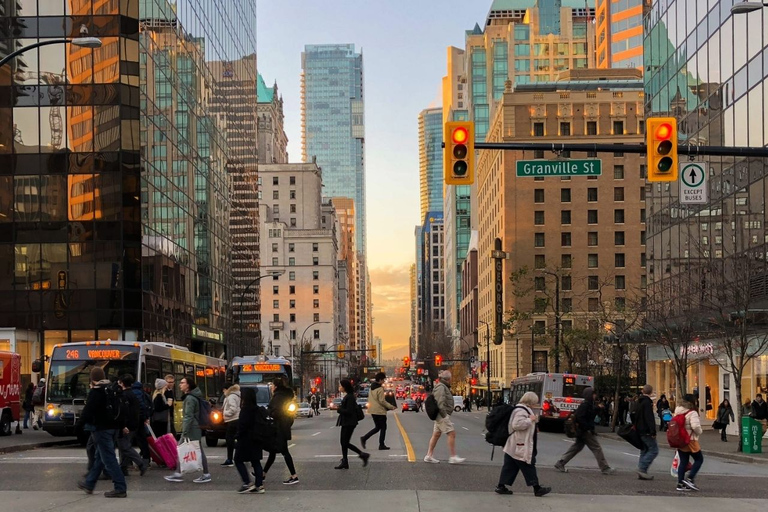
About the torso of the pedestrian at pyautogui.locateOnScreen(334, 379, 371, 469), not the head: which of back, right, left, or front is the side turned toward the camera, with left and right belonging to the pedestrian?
left

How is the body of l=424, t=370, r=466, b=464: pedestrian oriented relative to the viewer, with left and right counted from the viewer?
facing to the right of the viewer

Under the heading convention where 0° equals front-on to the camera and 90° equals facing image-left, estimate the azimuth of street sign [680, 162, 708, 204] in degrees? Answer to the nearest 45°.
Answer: approximately 0°

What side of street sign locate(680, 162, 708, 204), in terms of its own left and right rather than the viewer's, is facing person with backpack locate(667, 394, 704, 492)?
front

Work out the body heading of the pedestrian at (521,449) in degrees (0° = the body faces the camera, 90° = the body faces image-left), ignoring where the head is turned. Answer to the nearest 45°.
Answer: approximately 270°

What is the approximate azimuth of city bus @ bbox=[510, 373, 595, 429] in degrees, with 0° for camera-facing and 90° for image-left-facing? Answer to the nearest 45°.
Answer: approximately 135°
